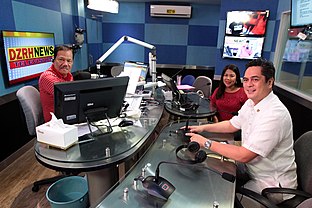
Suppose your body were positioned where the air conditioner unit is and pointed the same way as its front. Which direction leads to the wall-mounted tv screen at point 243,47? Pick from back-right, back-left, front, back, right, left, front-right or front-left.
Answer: front-left

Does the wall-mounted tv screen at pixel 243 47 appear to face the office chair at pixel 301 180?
yes

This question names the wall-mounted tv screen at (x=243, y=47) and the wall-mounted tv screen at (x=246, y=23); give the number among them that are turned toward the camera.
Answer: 2

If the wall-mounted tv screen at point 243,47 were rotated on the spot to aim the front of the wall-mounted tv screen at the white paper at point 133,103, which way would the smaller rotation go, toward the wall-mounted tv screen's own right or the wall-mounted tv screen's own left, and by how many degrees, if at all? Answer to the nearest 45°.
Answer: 0° — it already faces it

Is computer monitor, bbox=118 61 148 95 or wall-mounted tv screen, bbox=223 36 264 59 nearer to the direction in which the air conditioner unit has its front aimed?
the computer monitor

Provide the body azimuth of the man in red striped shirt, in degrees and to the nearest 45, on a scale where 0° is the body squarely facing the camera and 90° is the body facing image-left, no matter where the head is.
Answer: approximately 315°

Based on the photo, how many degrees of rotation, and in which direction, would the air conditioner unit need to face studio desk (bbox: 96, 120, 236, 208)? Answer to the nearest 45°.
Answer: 0° — it already faces it

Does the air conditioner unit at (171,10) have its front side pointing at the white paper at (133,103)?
yes
